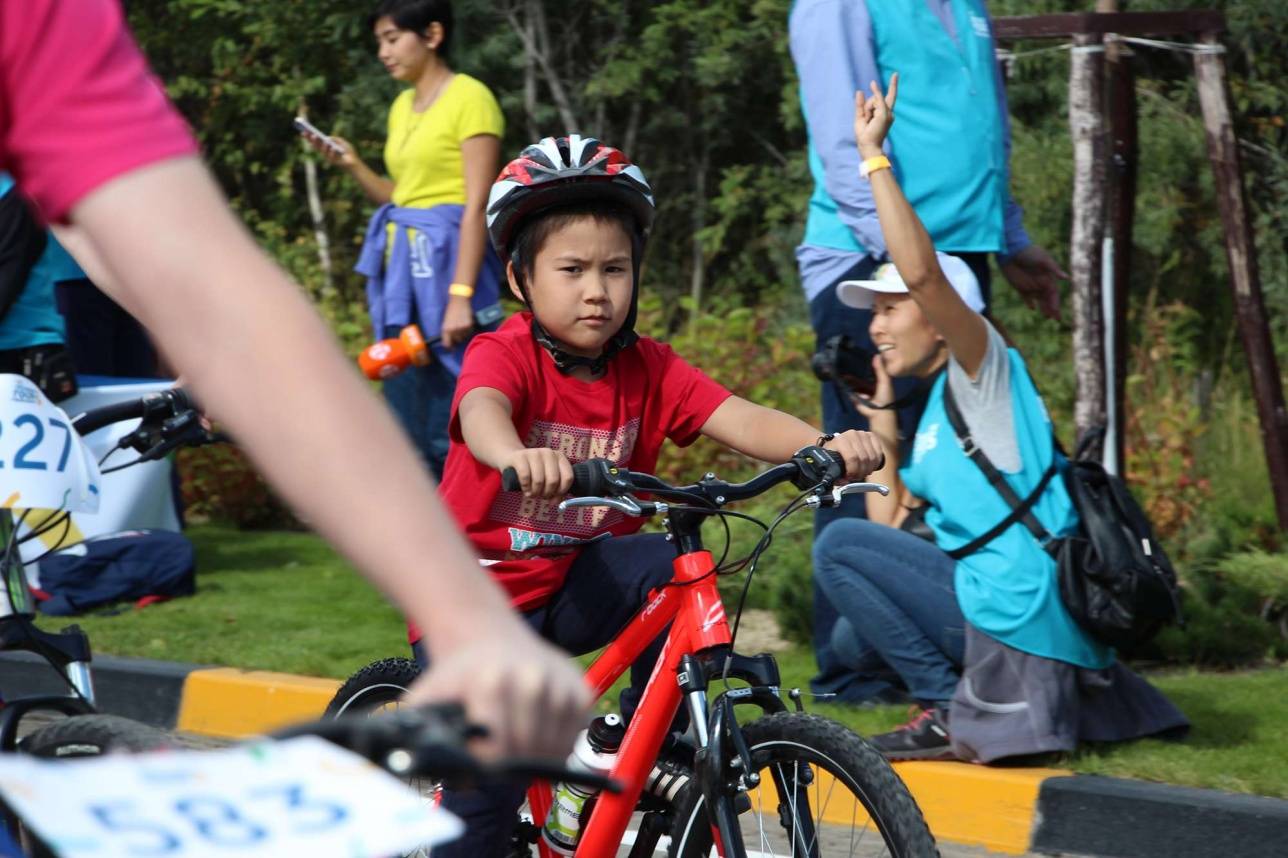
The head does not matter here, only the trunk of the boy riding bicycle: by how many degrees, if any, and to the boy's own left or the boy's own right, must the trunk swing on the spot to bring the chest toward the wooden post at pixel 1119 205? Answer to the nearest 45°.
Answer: approximately 90° to the boy's own left

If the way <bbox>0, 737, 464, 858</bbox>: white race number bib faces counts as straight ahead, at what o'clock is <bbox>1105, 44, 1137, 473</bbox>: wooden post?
The wooden post is roughly at 7 o'clock from the white race number bib.

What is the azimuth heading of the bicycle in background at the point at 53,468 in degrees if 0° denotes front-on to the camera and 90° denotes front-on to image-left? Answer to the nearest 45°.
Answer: approximately 315°

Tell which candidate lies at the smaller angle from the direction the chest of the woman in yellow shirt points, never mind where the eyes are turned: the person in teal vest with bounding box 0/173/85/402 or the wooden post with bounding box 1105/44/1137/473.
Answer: the person in teal vest

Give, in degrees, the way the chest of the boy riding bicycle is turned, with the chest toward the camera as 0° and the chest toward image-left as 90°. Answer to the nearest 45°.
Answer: approximately 315°

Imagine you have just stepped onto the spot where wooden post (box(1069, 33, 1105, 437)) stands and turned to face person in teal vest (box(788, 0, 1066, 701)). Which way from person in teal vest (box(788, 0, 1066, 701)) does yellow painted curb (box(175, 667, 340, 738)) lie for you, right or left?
right

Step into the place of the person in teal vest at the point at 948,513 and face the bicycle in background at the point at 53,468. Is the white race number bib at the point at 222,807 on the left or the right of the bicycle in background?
left

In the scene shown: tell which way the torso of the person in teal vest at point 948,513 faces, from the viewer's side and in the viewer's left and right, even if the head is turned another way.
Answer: facing to the left of the viewer

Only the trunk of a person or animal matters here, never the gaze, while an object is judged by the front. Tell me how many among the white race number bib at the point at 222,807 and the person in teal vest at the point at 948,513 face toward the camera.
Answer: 1

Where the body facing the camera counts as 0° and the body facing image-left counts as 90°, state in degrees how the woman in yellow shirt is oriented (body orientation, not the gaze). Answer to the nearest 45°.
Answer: approximately 45°

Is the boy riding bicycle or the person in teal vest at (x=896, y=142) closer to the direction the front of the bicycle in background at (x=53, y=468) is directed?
the boy riding bicycle

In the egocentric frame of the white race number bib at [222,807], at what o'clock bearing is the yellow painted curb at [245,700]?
The yellow painted curb is roughly at 6 o'clock from the white race number bib.

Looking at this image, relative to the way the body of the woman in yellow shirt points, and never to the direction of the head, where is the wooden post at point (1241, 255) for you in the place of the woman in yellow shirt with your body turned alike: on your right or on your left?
on your left
